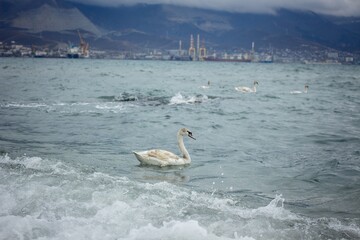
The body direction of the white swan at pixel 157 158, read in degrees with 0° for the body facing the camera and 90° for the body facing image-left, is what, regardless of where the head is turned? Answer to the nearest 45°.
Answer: approximately 270°
